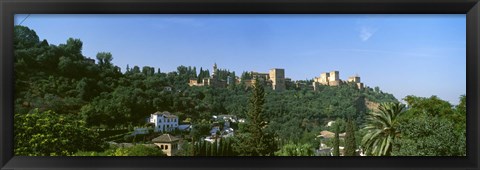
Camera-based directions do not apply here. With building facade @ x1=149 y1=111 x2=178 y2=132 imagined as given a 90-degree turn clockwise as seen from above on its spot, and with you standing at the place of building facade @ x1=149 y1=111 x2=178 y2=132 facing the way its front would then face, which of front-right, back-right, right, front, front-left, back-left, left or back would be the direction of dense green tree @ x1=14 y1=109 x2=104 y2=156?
left

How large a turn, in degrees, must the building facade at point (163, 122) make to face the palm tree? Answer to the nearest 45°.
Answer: approximately 45° to its left

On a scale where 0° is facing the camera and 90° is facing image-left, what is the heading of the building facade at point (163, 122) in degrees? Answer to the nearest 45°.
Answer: approximately 315°
